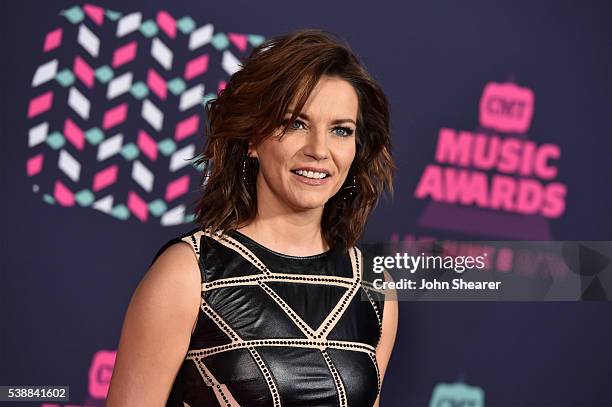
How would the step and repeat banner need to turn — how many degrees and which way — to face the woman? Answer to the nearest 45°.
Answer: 0° — it already faces them

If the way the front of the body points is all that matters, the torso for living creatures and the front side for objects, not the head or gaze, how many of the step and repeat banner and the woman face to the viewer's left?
0

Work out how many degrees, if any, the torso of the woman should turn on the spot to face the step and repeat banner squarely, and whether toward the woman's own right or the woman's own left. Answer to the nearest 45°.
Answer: approximately 135° to the woman's own left

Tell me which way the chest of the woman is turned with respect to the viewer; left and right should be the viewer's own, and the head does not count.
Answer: facing the viewer and to the right of the viewer

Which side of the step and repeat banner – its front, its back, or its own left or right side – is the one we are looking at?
front
